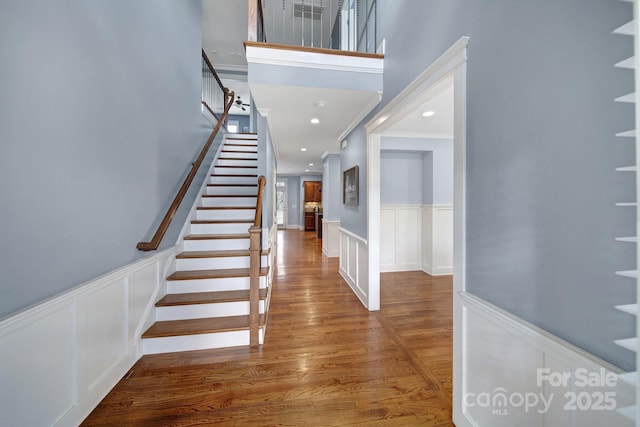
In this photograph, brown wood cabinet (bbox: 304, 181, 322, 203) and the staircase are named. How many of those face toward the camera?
2

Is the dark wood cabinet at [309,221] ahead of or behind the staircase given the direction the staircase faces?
behind

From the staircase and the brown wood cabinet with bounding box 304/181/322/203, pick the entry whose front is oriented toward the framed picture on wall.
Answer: the brown wood cabinet

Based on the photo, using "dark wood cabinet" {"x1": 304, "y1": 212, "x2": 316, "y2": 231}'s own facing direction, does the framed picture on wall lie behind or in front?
in front

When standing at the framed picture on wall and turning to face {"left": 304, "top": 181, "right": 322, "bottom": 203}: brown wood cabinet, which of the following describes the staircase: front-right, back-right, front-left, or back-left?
back-left

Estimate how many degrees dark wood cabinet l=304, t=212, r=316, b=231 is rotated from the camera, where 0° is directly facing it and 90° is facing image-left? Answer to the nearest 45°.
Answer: approximately 0°

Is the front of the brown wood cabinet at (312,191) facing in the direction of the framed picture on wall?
yes

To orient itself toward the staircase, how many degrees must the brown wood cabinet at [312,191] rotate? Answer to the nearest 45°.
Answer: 0° — it already faces it
